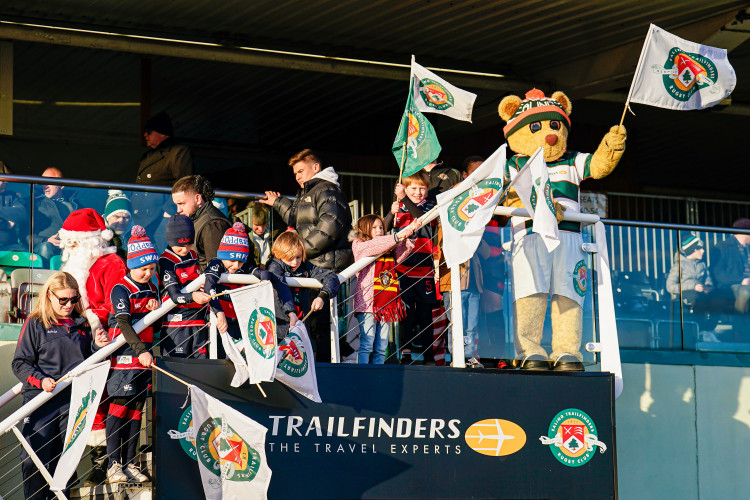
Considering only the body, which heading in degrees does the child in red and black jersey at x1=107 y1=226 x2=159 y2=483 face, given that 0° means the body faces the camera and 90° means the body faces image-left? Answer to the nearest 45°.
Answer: approximately 315°

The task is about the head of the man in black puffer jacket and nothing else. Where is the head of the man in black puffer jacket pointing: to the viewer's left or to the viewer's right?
to the viewer's left

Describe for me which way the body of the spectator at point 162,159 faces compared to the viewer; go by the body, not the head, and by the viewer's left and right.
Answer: facing the viewer and to the left of the viewer

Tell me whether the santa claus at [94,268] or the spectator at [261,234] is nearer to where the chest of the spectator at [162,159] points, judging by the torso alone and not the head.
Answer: the santa claus

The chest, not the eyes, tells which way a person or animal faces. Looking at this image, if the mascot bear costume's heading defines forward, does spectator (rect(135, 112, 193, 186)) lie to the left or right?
on its right

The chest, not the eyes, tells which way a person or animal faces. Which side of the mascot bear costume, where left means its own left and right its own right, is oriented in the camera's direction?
front

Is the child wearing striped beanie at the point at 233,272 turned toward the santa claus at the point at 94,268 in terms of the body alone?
no

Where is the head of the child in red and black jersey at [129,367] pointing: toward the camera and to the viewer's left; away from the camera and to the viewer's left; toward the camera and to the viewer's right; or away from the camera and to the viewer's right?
toward the camera and to the viewer's right

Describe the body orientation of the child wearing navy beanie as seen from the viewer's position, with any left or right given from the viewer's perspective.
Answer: facing the viewer and to the right of the viewer

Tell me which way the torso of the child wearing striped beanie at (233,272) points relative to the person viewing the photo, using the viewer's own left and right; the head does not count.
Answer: facing the viewer
